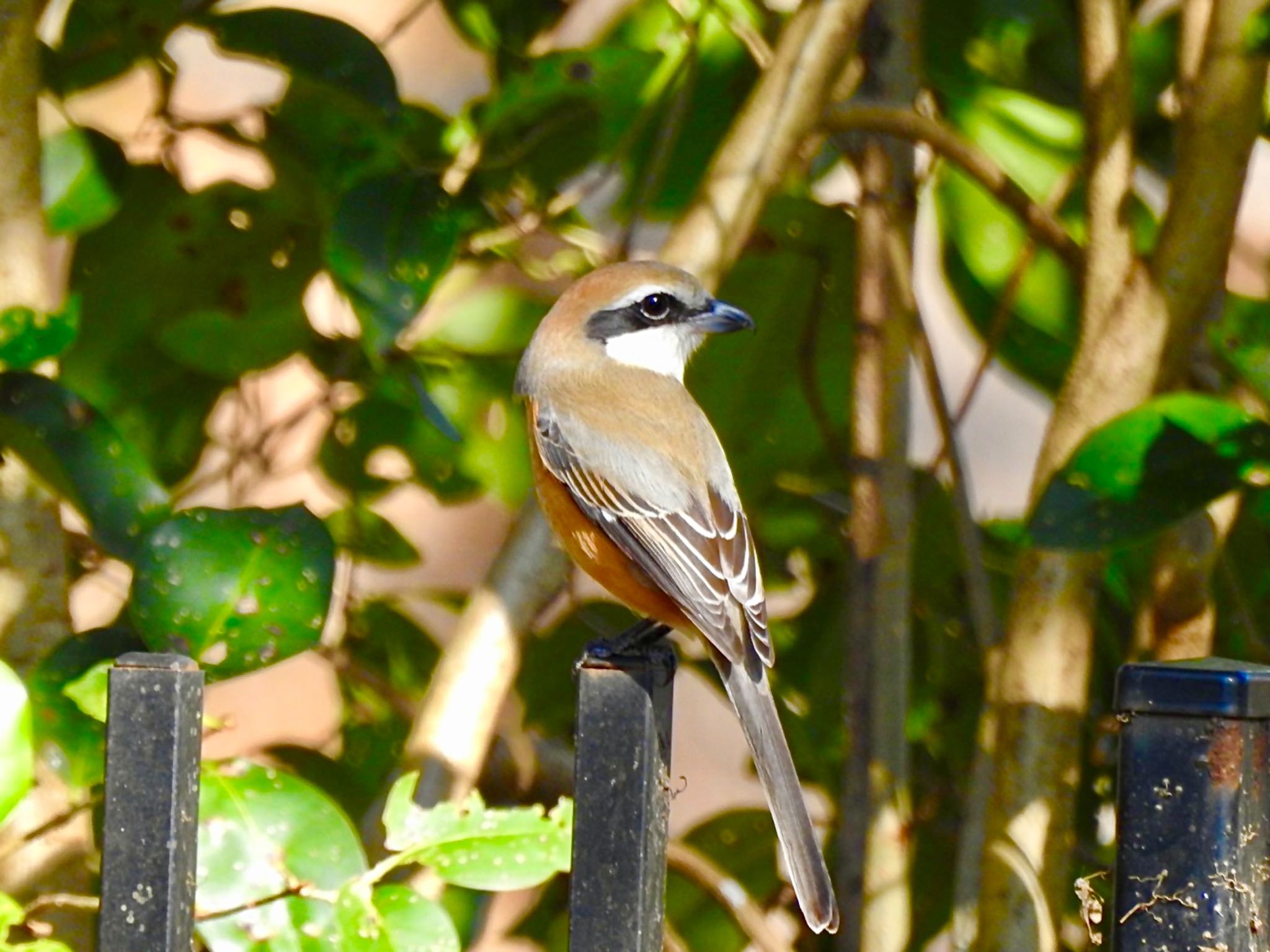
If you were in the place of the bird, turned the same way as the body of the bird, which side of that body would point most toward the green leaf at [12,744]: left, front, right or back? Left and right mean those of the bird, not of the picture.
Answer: left

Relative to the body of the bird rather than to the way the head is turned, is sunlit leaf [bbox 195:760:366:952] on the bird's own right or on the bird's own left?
on the bird's own left

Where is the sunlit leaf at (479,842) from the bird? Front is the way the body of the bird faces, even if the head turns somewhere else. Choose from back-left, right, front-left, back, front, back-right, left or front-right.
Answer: back-left

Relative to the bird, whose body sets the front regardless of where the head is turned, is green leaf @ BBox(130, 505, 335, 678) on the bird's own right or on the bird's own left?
on the bird's own left

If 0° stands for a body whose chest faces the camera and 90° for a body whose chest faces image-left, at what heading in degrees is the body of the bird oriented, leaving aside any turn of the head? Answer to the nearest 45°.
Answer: approximately 135°

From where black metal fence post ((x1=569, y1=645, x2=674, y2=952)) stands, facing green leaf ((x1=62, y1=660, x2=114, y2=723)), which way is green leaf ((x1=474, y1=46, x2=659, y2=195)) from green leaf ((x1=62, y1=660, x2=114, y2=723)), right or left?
right

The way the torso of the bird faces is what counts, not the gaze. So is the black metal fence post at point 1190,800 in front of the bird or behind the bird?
behind

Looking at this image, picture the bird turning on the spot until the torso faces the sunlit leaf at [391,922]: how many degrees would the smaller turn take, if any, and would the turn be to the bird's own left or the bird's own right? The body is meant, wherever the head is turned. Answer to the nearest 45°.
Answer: approximately 135° to the bird's own left
